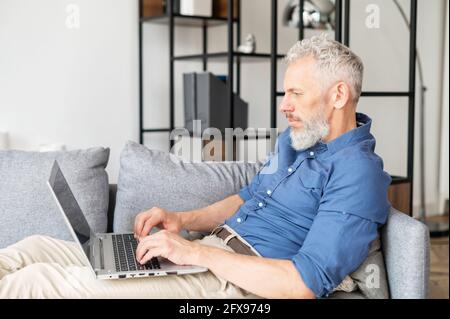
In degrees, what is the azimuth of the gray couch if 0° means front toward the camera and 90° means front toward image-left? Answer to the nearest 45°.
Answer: approximately 0°

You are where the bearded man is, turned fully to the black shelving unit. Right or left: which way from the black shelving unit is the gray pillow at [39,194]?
left

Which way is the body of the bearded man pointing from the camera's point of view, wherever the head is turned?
to the viewer's left

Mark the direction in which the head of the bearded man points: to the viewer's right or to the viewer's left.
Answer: to the viewer's left
